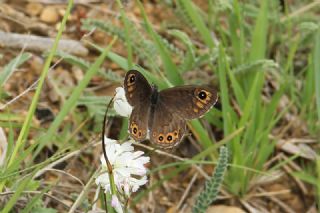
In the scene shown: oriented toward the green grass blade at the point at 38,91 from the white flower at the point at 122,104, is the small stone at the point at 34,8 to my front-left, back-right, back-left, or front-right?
front-right

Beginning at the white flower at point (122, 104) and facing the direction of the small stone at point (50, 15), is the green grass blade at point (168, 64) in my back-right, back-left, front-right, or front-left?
front-right

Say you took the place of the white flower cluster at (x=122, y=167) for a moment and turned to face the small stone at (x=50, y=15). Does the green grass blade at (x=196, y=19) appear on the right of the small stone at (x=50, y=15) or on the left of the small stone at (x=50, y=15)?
right

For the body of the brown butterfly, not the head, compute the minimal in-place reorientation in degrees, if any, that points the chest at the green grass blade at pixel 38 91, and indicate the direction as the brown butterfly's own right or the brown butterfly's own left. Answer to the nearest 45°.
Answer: approximately 90° to the brown butterfly's own left

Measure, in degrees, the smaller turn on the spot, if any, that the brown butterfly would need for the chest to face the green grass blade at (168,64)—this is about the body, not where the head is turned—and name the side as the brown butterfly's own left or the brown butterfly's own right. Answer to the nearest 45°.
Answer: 0° — it already faces it

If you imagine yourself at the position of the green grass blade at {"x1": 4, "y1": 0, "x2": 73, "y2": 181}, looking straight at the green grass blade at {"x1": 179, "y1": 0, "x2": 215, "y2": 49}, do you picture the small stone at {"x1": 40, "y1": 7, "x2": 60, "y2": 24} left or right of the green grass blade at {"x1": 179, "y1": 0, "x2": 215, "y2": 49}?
left

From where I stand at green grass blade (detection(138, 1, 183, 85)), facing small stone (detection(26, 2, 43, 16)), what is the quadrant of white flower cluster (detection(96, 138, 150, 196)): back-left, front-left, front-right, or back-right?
back-left

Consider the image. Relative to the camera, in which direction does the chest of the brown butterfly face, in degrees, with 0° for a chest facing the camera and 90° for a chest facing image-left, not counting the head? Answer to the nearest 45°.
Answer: approximately 180°

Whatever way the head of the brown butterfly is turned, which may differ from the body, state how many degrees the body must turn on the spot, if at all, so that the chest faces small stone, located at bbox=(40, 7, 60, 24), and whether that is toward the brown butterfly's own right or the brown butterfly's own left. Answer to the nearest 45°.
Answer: approximately 45° to the brown butterfly's own left

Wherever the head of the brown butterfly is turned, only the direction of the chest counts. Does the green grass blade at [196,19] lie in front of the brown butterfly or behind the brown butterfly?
in front

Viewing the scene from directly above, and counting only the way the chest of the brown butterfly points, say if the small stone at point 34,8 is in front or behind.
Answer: in front
